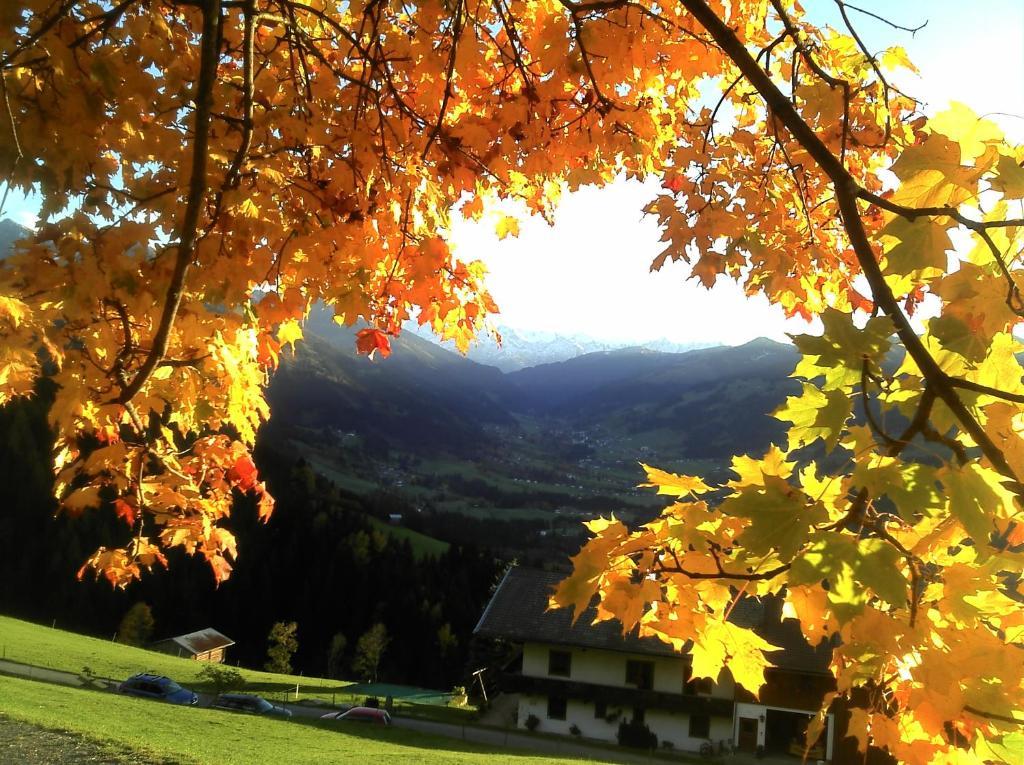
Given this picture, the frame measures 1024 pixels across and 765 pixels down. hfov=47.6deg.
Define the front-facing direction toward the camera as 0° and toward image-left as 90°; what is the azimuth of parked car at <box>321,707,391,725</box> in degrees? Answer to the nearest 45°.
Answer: approximately 90°

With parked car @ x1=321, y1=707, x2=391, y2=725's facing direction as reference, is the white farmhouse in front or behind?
behind

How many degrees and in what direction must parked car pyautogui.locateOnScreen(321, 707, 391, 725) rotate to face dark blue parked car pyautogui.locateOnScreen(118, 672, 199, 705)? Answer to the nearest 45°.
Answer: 0° — it already faces it

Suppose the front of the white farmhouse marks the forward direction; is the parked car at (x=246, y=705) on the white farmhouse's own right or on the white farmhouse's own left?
on the white farmhouse's own right

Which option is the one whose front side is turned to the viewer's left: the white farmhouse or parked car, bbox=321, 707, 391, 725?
the parked car

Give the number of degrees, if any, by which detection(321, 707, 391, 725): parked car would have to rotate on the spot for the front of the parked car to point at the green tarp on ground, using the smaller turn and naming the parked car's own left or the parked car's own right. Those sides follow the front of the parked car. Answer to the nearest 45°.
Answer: approximately 90° to the parked car's own right

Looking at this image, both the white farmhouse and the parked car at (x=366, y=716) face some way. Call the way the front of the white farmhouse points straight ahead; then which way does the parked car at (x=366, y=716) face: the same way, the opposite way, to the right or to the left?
to the right

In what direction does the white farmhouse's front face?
toward the camera

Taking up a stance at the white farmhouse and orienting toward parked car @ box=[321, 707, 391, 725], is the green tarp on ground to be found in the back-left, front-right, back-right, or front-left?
front-right

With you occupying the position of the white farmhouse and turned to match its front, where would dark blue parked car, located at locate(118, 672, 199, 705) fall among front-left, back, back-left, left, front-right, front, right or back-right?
right

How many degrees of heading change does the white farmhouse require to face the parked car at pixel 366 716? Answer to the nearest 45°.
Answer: approximately 90° to its right

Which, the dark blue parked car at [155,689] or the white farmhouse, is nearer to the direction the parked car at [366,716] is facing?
the dark blue parked car
